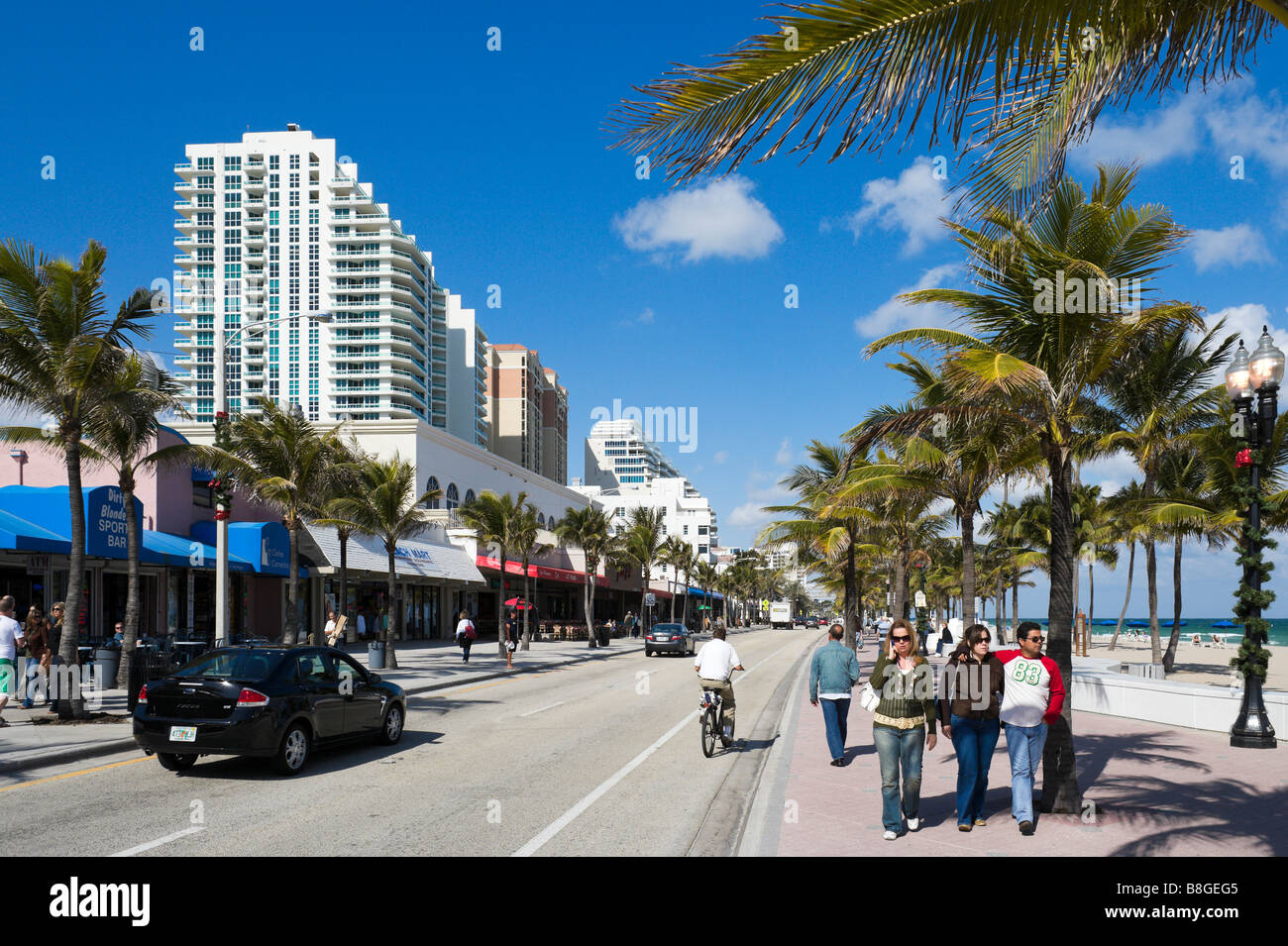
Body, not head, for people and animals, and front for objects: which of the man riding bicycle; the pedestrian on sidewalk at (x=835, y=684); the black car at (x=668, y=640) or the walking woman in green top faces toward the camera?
the walking woman in green top

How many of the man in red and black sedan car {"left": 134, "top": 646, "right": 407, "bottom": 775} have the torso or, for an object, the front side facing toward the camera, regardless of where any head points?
1

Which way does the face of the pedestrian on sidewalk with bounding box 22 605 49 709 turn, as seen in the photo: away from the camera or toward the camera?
toward the camera

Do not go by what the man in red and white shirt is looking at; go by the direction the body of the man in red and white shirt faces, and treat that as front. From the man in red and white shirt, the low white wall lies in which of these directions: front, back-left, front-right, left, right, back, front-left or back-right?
back

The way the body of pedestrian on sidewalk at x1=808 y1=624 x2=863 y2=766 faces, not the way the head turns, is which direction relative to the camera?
away from the camera

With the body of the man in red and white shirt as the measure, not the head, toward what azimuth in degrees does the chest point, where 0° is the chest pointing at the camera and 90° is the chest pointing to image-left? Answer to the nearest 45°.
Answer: approximately 0°

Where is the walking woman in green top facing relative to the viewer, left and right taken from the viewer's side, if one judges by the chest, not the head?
facing the viewer

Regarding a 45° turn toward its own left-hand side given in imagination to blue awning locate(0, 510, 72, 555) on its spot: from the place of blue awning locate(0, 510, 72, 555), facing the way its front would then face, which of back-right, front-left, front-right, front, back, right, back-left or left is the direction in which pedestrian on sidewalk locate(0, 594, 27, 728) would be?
right

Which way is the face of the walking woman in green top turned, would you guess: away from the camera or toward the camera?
toward the camera

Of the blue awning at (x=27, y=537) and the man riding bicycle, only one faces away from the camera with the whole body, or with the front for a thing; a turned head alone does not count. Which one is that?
the man riding bicycle

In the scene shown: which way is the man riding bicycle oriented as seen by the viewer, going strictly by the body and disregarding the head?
away from the camera

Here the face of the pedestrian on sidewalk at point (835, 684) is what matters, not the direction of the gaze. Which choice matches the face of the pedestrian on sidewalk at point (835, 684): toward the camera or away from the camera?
away from the camera

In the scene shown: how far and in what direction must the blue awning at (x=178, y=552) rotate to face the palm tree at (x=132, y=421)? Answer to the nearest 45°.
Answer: approximately 45° to its right

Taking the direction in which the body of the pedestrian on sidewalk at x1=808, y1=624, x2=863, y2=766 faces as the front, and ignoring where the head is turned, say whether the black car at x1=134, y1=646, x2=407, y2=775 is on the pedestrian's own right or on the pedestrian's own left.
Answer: on the pedestrian's own left
